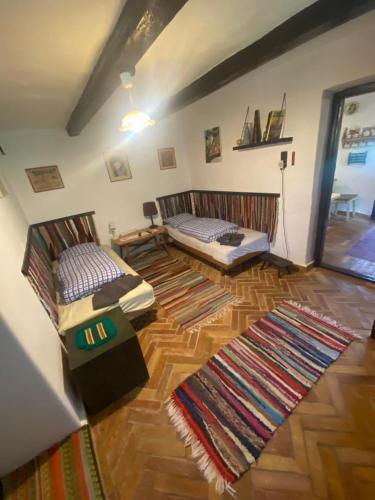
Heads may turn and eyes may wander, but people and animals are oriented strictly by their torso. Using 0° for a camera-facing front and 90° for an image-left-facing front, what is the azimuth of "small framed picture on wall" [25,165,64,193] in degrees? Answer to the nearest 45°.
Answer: approximately 315°

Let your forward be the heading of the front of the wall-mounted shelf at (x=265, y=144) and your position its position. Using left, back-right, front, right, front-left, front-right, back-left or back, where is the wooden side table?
front-right

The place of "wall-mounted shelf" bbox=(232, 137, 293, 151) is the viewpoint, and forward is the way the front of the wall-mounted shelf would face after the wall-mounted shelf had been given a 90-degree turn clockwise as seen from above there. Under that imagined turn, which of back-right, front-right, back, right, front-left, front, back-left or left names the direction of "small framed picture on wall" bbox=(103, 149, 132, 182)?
front-left

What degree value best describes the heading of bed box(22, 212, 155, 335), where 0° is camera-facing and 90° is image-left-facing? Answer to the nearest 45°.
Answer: approximately 315°

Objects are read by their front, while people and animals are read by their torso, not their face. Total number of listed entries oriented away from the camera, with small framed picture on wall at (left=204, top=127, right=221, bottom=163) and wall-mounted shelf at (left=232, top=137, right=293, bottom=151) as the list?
0

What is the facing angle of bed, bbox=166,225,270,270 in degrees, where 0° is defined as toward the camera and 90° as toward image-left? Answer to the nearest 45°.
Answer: approximately 315°

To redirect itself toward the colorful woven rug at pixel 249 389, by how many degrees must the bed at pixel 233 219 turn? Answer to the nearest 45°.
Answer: approximately 45° to its right

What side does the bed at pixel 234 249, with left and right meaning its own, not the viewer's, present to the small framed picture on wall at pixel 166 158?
back

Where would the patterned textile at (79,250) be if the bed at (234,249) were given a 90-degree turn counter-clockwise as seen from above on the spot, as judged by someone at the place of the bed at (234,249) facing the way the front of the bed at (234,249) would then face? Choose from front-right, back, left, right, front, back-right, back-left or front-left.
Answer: back-left

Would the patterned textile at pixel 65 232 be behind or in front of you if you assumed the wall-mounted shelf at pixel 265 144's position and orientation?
in front

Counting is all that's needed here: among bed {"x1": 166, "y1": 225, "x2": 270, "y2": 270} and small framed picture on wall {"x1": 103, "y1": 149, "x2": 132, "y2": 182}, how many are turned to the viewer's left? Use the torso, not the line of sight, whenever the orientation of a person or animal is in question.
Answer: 0

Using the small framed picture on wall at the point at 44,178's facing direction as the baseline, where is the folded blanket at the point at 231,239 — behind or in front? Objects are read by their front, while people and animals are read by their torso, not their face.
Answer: in front

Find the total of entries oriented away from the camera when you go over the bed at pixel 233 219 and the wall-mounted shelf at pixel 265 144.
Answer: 0
